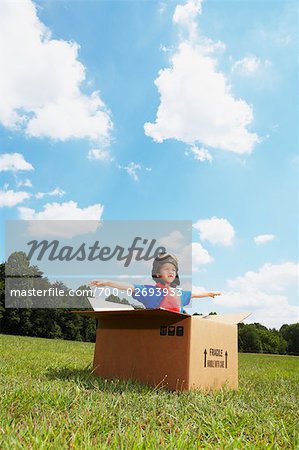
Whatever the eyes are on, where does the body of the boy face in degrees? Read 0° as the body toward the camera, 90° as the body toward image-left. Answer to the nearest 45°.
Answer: approximately 315°
